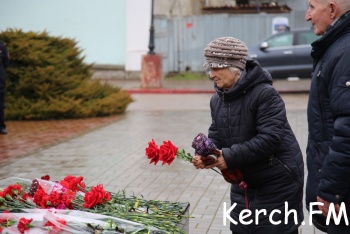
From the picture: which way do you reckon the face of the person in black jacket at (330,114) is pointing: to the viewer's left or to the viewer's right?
to the viewer's left

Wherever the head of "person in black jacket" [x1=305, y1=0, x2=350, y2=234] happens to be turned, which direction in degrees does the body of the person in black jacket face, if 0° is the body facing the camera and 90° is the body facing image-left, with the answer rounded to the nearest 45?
approximately 90°

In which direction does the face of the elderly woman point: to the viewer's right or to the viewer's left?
to the viewer's left

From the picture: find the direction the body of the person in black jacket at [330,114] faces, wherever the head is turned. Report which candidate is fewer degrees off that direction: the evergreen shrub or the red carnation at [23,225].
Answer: the red carnation

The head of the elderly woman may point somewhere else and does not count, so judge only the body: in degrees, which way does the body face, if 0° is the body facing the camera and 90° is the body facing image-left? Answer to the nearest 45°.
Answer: approximately 45°

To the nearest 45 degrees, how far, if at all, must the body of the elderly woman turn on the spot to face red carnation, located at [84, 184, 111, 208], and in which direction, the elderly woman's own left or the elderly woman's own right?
approximately 45° to the elderly woman's own right

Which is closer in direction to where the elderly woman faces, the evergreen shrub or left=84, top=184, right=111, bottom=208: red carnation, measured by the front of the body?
the red carnation

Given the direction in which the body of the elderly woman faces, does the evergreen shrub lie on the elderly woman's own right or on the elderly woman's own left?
on the elderly woman's own right

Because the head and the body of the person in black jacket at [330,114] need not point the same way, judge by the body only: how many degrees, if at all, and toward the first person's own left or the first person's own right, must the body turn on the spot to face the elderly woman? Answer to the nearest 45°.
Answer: approximately 45° to the first person's own right
